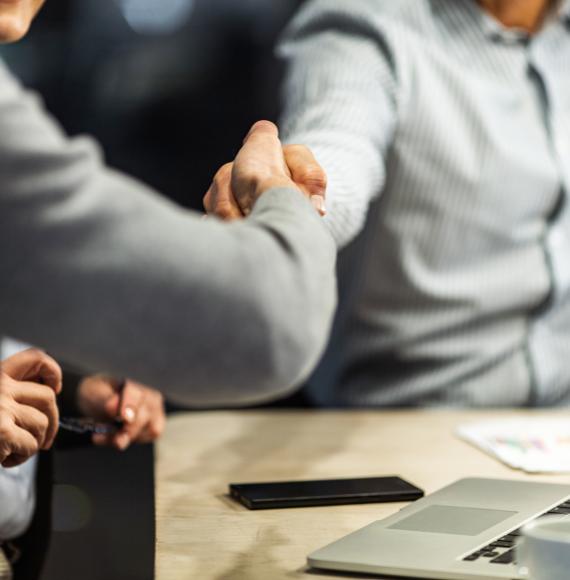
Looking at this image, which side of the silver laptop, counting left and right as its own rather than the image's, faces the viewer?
left
